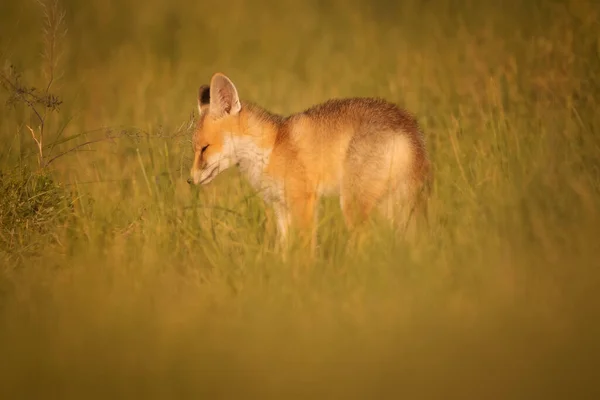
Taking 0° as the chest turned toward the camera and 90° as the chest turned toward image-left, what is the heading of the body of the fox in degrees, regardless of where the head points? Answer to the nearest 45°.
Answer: approximately 90°
